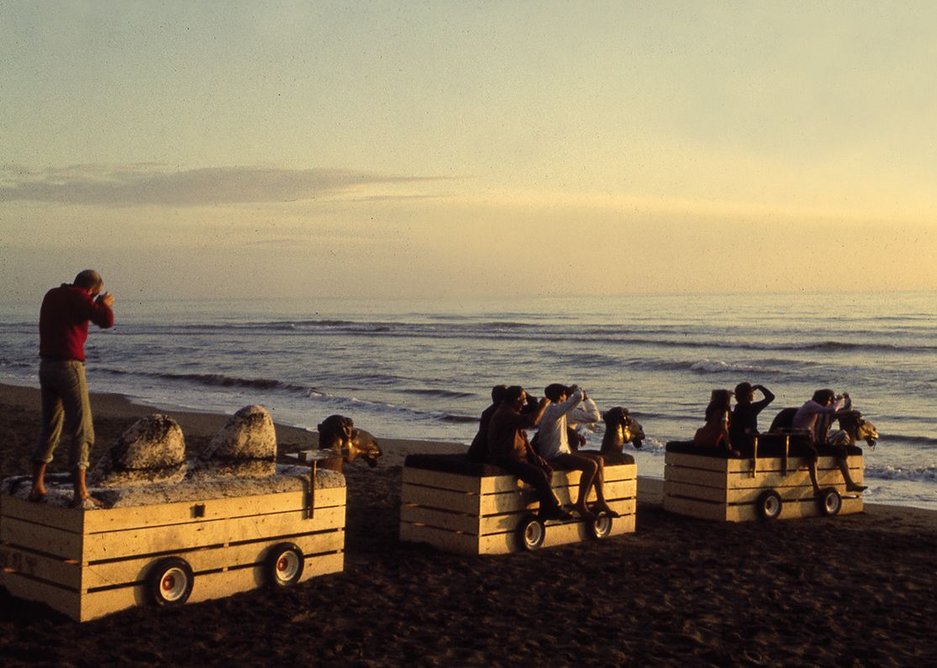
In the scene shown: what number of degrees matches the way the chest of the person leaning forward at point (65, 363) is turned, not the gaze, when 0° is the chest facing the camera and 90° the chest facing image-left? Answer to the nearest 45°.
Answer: approximately 225°

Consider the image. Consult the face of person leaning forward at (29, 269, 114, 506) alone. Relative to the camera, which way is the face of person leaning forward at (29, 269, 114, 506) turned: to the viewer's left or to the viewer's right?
to the viewer's right

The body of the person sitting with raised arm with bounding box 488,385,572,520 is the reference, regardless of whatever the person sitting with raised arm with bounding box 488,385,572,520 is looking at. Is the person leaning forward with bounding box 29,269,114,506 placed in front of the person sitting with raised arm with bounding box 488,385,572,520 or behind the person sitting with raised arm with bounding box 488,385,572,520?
behind

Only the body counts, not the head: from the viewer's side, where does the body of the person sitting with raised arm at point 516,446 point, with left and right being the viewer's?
facing to the right of the viewer

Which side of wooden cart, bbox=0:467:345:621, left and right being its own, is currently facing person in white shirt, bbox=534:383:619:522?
front

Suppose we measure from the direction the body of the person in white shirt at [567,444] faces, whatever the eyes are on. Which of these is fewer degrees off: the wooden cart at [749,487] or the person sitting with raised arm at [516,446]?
the wooden cart

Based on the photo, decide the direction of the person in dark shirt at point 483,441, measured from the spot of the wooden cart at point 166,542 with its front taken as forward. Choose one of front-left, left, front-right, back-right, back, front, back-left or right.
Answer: front

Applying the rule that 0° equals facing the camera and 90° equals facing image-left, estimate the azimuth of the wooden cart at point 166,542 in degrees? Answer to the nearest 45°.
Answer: approximately 225°

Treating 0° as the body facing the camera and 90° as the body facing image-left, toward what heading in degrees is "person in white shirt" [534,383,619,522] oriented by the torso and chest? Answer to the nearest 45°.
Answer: approximately 270°
